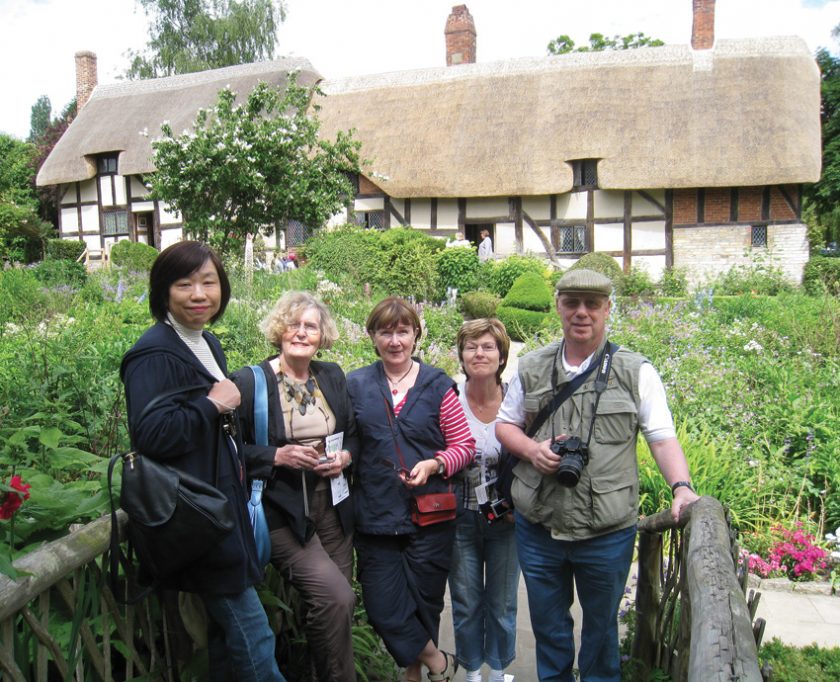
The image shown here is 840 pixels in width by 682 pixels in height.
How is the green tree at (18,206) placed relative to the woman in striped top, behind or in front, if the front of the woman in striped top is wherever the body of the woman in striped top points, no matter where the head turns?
behind

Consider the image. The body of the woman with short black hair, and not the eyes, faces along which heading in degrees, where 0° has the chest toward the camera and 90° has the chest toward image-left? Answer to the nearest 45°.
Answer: approximately 315°

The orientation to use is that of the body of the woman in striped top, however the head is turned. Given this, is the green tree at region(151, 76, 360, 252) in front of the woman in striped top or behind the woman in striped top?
behind

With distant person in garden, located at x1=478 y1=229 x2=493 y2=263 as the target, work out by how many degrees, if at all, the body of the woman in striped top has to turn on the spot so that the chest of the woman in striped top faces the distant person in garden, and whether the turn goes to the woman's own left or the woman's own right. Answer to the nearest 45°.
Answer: approximately 180°

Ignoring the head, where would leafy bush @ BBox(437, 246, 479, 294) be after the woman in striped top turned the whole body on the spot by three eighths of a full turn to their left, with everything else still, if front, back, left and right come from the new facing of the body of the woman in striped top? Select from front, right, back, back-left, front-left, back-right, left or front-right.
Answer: front-left

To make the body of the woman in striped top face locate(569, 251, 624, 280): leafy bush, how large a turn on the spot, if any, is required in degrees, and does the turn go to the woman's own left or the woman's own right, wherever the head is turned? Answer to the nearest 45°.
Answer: approximately 180°
